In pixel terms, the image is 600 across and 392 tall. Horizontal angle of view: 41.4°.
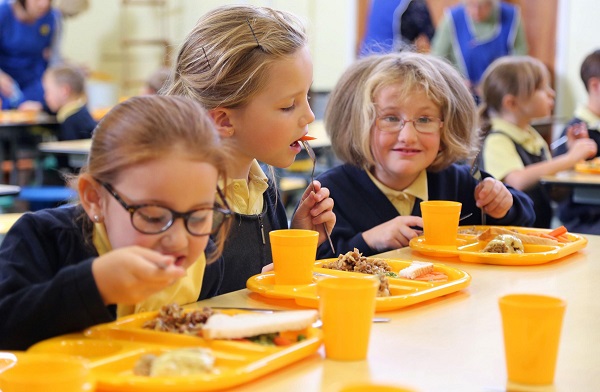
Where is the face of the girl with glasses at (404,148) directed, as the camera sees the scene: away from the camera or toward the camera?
toward the camera

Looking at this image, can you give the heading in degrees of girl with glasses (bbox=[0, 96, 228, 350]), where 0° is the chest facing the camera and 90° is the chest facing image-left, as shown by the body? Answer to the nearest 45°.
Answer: approximately 315°

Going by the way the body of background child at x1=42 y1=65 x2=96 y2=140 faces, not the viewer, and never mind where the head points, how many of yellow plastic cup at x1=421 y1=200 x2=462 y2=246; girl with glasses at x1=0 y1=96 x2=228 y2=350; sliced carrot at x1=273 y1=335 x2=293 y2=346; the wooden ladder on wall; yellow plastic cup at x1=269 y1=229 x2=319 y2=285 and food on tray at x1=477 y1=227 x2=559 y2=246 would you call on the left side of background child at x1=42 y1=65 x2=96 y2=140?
5
